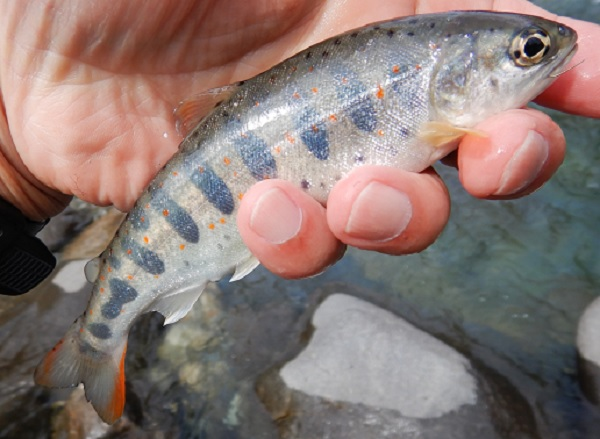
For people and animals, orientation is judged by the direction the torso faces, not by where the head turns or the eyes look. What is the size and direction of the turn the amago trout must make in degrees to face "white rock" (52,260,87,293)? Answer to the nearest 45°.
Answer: approximately 135° to its left

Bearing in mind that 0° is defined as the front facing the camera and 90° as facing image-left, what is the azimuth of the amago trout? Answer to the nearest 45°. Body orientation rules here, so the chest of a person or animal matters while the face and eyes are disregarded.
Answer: approximately 270°
